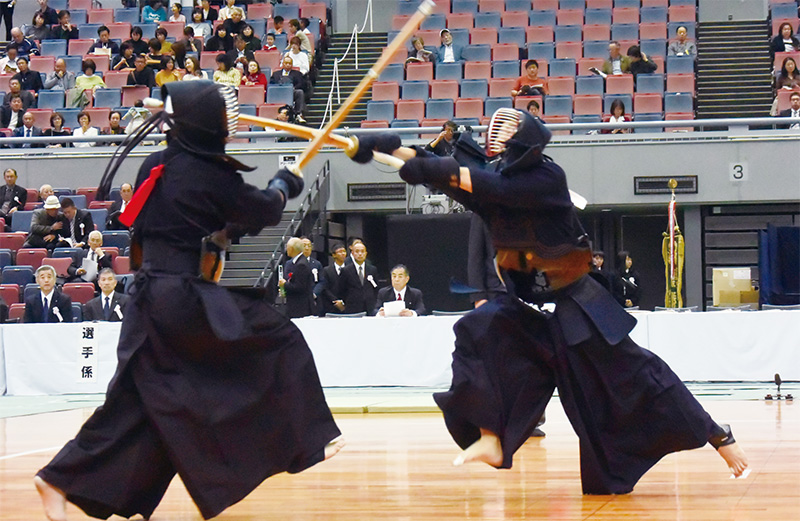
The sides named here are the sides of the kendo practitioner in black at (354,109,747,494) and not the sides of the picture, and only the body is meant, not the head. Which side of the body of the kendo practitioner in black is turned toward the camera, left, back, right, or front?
left

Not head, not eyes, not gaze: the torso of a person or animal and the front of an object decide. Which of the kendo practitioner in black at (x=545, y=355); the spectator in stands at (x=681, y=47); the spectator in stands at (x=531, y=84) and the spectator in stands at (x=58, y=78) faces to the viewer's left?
the kendo practitioner in black
